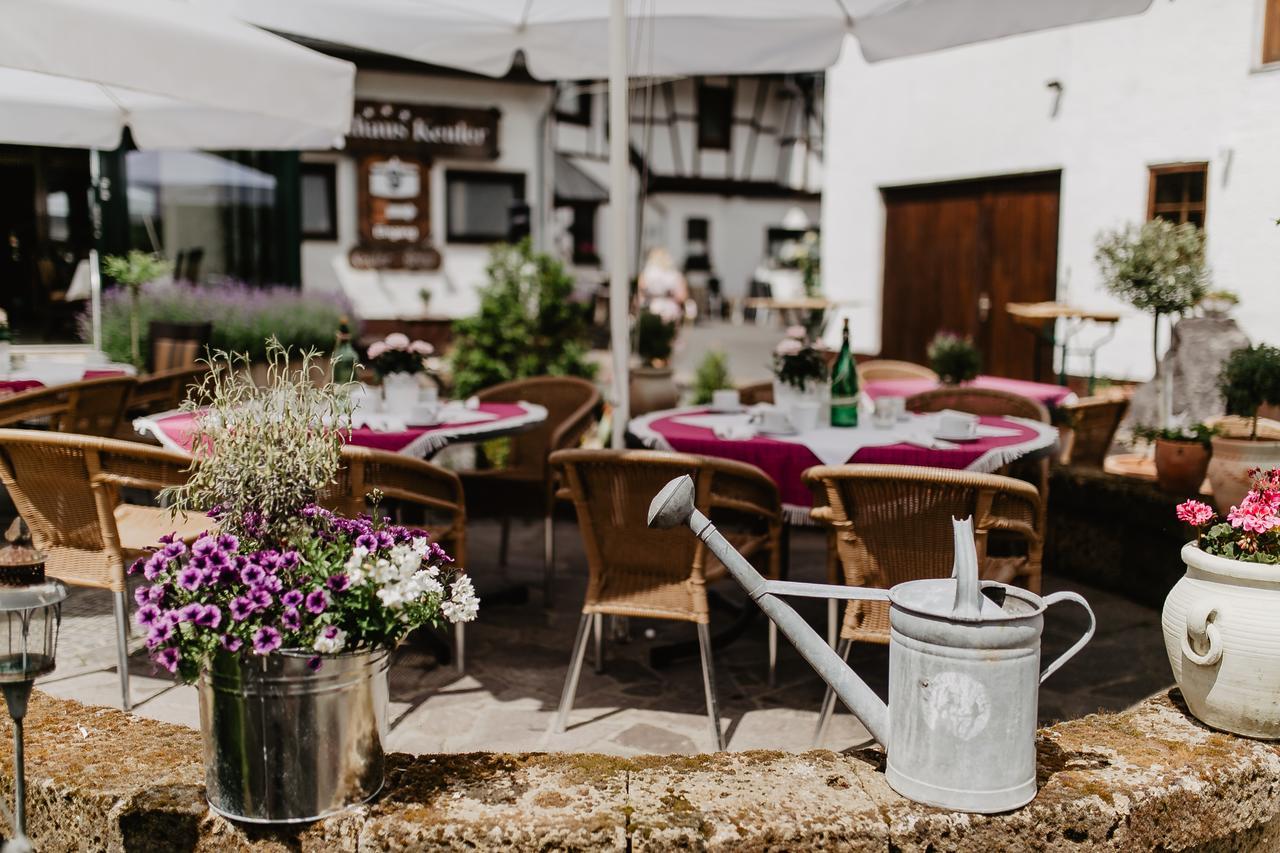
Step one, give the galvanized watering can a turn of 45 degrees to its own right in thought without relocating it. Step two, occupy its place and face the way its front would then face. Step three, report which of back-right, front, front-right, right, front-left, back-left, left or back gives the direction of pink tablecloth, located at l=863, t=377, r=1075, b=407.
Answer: front-right

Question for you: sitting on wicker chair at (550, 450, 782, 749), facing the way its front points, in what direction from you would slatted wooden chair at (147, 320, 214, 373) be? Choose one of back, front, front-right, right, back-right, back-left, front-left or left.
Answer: left

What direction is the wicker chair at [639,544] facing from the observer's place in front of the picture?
facing away from the viewer and to the right of the viewer

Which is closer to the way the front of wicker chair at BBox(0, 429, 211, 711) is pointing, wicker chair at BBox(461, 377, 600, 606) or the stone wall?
the wicker chair

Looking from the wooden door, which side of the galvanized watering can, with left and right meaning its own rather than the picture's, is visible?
right

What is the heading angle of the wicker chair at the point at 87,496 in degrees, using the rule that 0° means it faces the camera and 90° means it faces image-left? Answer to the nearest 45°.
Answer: approximately 225°

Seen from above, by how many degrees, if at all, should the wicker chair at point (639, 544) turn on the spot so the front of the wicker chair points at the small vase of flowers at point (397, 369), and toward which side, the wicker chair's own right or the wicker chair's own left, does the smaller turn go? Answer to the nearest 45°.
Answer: approximately 90° to the wicker chair's own left

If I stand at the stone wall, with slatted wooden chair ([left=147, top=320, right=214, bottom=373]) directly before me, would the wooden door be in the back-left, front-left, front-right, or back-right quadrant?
front-right

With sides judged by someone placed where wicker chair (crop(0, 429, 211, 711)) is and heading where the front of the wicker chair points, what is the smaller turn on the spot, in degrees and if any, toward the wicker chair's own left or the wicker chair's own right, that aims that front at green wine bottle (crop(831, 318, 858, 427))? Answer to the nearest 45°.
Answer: approximately 45° to the wicker chair's own right

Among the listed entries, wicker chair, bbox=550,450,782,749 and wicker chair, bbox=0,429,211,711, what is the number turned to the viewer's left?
0

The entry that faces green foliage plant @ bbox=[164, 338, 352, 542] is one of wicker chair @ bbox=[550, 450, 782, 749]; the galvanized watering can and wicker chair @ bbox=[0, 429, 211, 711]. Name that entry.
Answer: the galvanized watering can

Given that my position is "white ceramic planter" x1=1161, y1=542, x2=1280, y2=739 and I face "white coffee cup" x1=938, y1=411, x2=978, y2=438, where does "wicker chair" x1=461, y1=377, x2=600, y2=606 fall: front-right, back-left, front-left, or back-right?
front-left

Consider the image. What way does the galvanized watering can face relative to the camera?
to the viewer's left

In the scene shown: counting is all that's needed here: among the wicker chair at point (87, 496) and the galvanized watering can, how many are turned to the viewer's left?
1

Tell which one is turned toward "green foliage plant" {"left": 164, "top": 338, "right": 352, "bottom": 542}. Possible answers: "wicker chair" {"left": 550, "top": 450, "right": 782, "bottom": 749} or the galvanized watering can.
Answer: the galvanized watering can

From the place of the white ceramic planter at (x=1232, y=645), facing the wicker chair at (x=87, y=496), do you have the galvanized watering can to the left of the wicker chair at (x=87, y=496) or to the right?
left

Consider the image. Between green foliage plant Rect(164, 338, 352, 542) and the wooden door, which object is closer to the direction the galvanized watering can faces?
the green foliage plant

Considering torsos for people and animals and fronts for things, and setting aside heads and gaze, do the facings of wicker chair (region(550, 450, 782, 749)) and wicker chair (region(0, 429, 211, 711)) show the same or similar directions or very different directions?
same or similar directions
